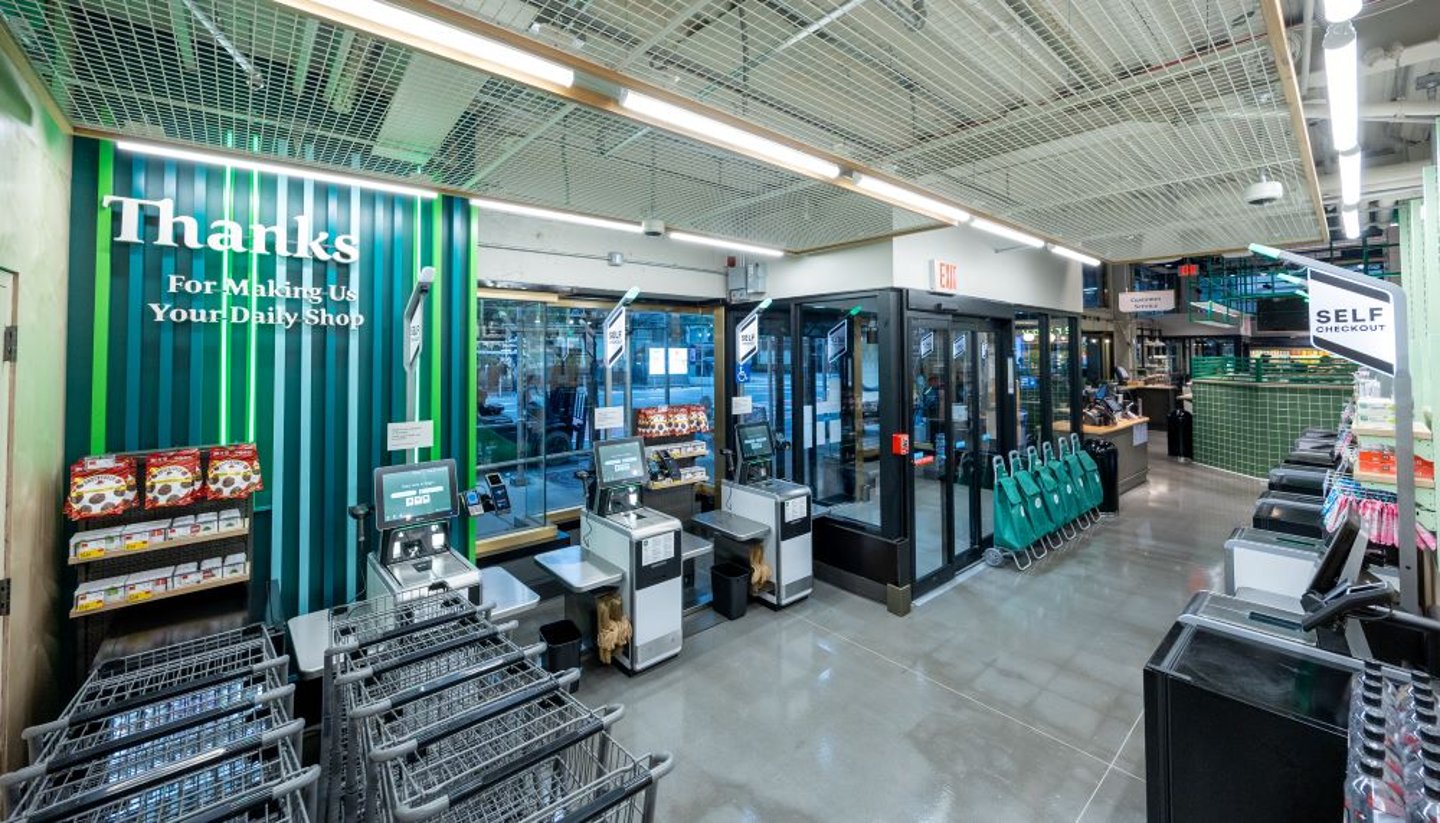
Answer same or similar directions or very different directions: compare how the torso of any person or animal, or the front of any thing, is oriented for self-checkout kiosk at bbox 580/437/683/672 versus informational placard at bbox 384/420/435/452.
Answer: same or similar directions

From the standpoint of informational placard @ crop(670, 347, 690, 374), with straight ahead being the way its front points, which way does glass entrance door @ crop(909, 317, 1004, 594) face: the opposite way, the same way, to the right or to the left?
the same way

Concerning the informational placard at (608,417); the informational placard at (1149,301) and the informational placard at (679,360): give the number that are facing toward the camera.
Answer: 3

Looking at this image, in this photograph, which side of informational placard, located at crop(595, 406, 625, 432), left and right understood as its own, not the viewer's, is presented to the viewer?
front

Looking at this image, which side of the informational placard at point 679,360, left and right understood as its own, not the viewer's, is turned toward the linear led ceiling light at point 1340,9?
front

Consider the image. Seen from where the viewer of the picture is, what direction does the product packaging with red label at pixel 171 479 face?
facing the viewer

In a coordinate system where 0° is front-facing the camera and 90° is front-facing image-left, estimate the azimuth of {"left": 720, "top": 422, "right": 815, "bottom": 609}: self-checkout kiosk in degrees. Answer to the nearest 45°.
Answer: approximately 315°

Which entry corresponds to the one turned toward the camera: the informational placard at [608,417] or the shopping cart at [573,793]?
the informational placard

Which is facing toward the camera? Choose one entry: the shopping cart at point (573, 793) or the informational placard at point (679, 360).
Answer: the informational placard

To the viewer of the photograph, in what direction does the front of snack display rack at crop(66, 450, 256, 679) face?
facing the viewer and to the right of the viewer

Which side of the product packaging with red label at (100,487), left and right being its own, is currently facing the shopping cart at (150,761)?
front

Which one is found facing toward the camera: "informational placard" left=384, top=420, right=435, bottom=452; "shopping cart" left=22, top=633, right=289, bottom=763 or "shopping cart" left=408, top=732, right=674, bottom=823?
the informational placard

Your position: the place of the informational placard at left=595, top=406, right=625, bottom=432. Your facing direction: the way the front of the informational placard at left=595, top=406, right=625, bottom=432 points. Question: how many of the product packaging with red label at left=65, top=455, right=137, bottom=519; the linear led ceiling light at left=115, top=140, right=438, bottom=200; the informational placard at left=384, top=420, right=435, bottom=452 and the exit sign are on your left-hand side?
1

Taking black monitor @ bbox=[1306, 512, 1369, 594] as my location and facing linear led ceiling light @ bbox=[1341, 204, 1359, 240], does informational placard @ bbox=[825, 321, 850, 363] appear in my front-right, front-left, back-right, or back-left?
front-left

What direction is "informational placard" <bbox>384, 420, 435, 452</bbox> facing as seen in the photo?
toward the camera

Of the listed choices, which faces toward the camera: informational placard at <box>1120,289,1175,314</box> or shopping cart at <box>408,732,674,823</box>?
the informational placard

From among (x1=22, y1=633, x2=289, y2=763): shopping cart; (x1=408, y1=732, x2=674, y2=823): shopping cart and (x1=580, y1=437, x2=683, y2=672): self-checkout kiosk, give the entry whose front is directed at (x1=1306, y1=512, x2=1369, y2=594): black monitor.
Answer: the self-checkout kiosk

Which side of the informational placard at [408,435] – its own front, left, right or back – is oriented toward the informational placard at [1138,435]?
left

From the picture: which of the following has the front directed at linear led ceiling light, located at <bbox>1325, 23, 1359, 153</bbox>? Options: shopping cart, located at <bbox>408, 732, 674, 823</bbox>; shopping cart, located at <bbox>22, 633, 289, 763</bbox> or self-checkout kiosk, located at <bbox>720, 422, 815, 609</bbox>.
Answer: the self-checkout kiosk
